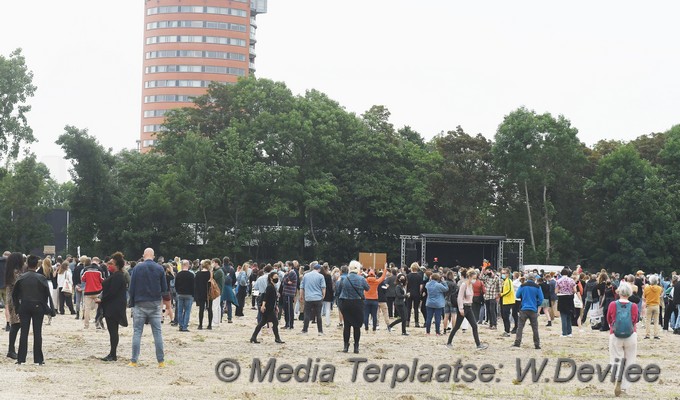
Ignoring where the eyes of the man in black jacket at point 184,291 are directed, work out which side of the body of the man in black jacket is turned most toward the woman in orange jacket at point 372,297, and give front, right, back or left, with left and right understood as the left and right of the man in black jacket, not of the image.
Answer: right

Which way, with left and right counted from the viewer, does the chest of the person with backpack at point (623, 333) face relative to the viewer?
facing away from the viewer

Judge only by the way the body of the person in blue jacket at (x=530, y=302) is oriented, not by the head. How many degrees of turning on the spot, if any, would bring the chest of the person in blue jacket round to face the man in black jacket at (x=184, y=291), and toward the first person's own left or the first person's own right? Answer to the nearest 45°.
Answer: approximately 90° to the first person's own left

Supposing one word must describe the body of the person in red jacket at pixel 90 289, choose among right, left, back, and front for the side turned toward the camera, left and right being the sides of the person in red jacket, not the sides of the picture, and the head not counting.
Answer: back

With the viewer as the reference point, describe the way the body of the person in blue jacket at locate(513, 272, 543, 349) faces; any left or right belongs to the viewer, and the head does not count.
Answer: facing away from the viewer

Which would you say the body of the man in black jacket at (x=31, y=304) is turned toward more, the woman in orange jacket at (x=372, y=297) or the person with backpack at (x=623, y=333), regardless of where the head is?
the woman in orange jacket

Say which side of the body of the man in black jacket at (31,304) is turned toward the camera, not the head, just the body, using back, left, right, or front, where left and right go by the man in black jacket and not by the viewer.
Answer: back

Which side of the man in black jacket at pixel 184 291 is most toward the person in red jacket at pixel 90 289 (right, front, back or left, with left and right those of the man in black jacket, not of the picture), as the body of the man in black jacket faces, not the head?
left
